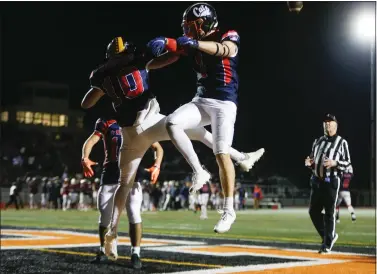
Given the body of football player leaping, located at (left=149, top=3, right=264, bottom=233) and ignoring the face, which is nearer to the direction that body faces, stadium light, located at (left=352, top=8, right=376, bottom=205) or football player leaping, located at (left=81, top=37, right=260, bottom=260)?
the football player leaping

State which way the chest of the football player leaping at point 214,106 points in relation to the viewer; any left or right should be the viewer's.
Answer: facing the viewer and to the left of the viewer

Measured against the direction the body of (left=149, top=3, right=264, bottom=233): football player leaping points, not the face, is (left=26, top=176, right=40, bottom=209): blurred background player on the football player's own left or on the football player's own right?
on the football player's own right

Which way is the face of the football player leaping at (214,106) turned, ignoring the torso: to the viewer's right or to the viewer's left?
to the viewer's left

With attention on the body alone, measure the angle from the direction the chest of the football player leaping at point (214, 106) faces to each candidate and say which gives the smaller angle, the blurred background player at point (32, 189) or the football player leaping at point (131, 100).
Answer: the football player leaping

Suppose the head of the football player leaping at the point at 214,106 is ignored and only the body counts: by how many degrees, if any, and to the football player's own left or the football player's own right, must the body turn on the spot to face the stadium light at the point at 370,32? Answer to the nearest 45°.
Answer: approximately 180°
